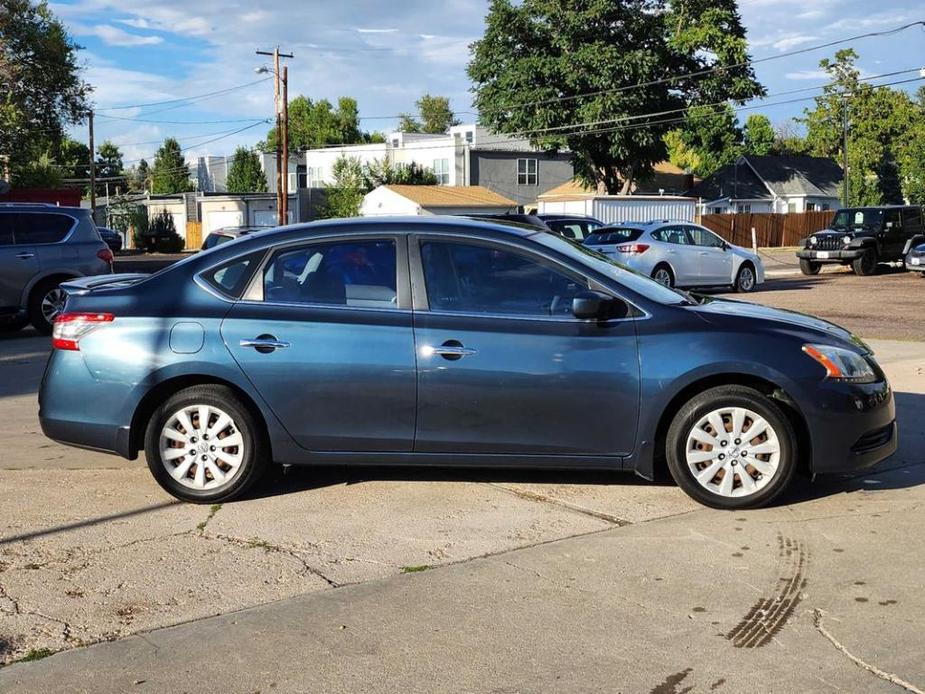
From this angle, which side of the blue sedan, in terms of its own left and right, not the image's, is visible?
right

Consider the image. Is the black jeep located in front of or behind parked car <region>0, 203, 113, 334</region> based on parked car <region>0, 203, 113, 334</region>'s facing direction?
behind

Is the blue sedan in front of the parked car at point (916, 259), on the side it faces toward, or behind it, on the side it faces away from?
in front

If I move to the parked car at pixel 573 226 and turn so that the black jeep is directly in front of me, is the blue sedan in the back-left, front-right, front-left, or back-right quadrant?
back-right

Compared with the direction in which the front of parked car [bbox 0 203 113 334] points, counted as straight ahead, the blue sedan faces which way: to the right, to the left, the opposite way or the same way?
the opposite way

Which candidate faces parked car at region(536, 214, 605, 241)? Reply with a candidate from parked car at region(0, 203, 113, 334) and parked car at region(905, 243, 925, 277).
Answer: parked car at region(905, 243, 925, 277)

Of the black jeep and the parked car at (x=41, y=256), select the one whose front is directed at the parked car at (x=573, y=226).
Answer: the black jeep

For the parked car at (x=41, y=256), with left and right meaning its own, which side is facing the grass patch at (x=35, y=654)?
left

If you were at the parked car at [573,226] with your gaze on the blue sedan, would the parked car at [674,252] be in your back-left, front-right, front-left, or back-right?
front-left

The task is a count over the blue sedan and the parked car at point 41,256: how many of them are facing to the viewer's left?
1

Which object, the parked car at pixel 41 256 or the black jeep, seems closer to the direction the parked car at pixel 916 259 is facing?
the parked car

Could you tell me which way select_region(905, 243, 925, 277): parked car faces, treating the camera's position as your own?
facing the viewer and to the left of the viewer

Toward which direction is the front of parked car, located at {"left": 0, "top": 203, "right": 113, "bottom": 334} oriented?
to the viewer's left
